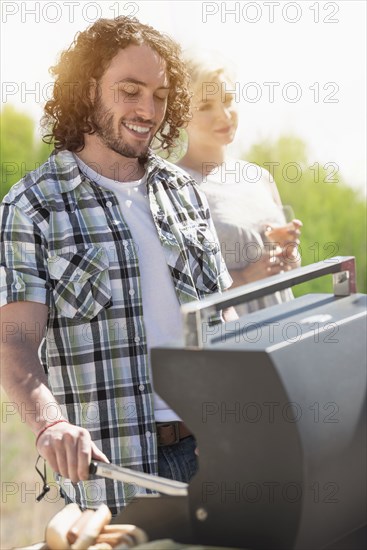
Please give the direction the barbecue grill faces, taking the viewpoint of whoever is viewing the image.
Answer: facing away from the viewer and to the left of the viewer

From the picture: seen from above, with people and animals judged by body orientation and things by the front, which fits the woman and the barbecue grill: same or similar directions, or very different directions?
very different directions

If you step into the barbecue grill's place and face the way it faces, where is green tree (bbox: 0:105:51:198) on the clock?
The green tree is roughly at 1 o'clock from the barbecue grill.

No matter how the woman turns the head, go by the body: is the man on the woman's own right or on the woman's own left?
on the woman's own right

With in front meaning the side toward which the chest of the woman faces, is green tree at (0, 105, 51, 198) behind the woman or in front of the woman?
behind

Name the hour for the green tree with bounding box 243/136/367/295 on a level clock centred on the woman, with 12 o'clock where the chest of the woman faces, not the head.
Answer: The green tree is roughly at 8 o'clock from the woman.

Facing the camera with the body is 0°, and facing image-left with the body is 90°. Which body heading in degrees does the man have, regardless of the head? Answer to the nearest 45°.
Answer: approximately 315°
